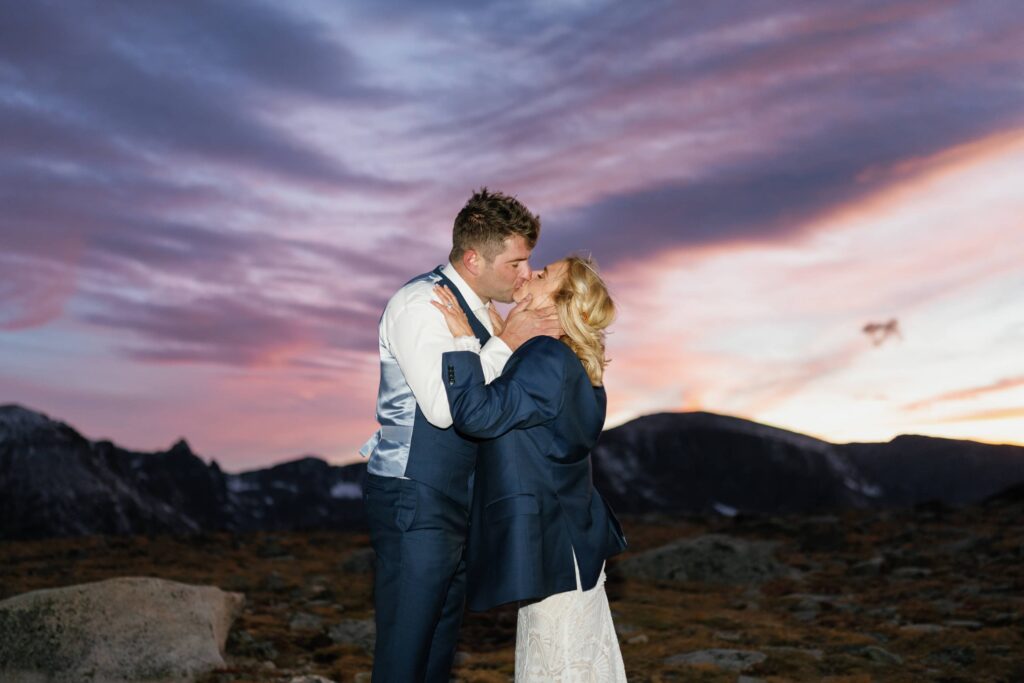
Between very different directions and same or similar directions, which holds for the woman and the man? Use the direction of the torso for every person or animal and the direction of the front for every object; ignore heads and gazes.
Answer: very different directions

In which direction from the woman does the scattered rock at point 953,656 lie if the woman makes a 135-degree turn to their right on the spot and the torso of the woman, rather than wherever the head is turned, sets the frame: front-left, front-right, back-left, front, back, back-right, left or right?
front

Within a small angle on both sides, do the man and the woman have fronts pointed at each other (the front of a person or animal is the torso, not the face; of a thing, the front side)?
yes

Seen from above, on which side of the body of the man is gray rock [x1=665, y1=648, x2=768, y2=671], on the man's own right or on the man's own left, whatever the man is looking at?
on the man's own left

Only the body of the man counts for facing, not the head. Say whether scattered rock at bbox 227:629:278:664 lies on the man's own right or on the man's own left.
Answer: on the man's own left

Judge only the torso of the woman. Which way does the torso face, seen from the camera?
to the viewer's left

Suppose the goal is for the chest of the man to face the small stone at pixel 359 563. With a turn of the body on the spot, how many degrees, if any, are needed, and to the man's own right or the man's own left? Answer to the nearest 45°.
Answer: approximately 90° to the man's own left

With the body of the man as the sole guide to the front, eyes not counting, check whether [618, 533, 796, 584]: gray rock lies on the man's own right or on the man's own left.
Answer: on the man's own left

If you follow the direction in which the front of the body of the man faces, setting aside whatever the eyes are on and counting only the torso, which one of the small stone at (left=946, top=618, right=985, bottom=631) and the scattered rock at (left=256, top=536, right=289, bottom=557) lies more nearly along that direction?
the small stone

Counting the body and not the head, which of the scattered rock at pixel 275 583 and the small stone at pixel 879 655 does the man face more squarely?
the small stone

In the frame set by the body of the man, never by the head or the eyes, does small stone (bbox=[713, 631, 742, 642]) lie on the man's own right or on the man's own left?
on the man's own left

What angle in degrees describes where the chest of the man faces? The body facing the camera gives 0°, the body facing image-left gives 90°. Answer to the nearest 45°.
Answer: approximately 270°

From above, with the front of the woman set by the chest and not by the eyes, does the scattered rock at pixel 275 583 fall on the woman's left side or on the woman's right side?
on the woman's right side

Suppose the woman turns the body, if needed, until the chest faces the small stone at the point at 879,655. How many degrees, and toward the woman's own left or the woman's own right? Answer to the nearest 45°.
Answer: approximately 135° to the woman's own right

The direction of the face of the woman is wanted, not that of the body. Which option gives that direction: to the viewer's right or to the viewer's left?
to the viewer's left
